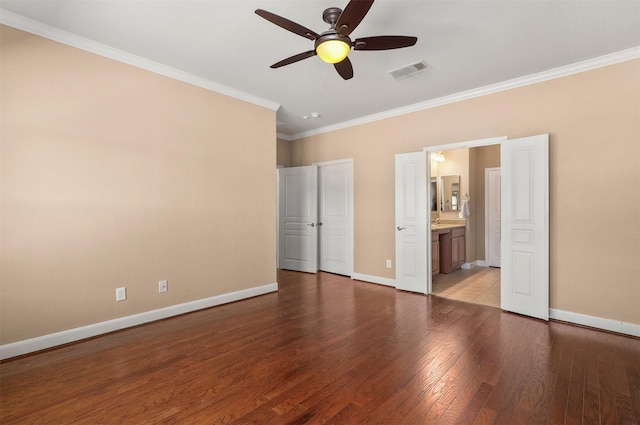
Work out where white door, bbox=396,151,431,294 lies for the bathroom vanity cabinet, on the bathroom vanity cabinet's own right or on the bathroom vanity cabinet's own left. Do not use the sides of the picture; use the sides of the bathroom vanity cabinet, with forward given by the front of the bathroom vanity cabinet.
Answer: on the bathroom vanity cabinet's own right

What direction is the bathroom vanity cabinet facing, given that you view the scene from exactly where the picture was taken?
facing the viewer and to the right of the viewer

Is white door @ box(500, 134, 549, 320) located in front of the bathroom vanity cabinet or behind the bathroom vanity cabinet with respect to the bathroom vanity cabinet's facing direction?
in front

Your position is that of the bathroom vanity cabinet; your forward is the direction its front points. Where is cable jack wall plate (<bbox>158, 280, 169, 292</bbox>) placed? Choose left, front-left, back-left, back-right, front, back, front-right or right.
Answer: right
